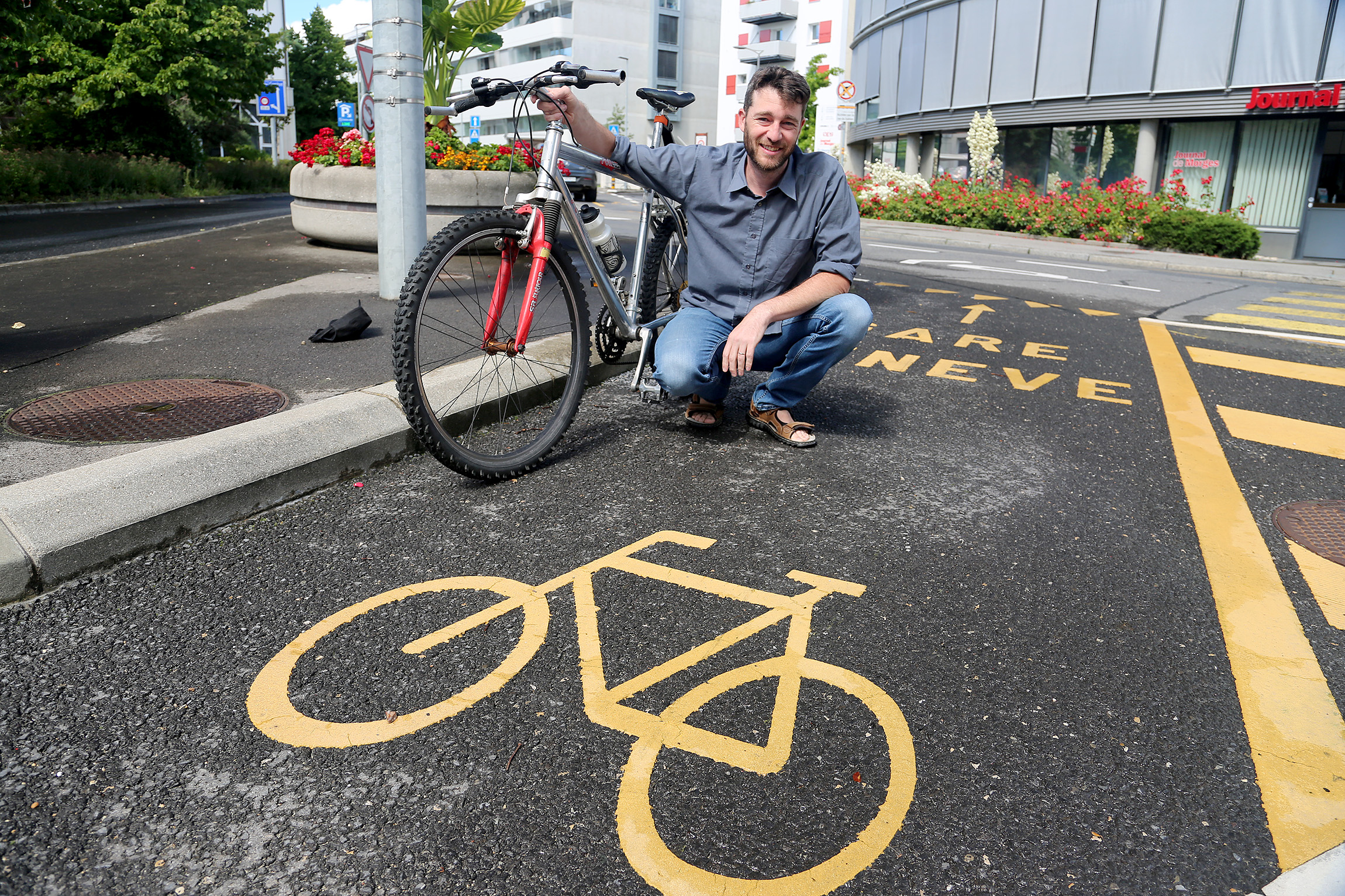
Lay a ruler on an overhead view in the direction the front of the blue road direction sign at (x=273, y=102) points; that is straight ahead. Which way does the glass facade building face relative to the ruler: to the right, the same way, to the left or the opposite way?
to the right

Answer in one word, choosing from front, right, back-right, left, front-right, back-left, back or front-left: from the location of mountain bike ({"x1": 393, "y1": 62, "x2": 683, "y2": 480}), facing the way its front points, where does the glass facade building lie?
back

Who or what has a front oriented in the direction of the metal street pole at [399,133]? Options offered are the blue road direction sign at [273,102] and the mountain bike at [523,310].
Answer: the blue road direction sign

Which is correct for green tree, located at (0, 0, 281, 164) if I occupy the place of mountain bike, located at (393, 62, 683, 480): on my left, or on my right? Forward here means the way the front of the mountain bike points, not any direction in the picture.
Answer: on my right

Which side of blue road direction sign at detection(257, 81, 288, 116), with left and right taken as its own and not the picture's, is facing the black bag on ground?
front

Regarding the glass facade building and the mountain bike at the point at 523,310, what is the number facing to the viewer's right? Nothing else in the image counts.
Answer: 0

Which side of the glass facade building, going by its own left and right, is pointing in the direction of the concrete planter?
front

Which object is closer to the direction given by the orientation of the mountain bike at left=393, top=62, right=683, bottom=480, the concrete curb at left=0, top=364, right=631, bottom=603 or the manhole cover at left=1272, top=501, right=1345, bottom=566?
the concrete curb

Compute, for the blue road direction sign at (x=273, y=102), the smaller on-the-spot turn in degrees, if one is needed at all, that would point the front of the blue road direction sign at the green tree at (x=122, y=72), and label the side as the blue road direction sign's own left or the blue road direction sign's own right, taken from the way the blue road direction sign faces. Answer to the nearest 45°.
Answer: approximately 45° to the blue road direction sign's own right
